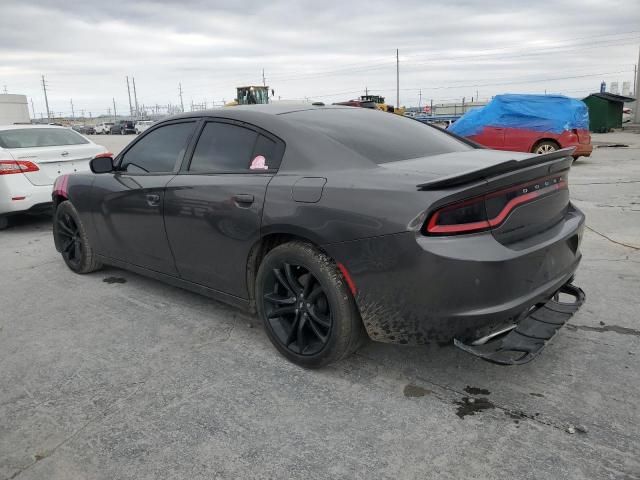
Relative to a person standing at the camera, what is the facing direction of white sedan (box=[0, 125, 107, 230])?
facing away from the viewer and to the left of the viewer

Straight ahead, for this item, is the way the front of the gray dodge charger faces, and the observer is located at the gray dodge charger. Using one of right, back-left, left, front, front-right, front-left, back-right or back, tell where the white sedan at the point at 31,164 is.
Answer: front

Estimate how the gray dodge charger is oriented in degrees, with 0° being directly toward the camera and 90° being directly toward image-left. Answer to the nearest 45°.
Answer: approximately 135°

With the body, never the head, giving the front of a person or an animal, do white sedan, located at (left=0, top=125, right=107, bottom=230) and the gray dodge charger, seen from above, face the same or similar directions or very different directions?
same or similar directions

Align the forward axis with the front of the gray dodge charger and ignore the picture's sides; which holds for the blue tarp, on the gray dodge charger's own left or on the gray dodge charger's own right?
on the gray dodge charger's own right

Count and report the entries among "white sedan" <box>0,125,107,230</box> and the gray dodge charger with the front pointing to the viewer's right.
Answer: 0
